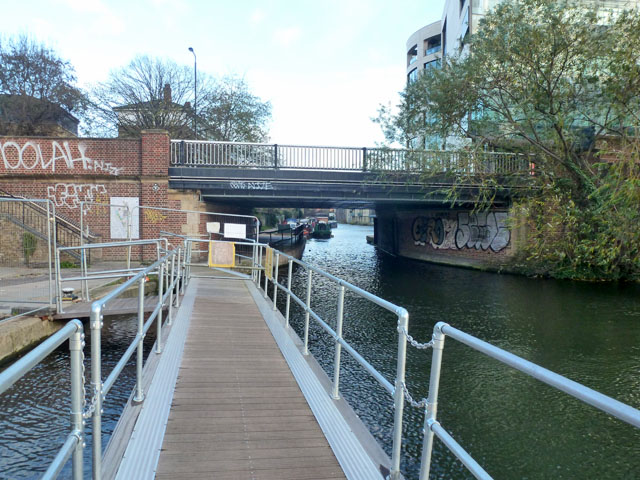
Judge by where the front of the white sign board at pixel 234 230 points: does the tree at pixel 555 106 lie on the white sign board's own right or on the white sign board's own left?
on the white sign board's own left

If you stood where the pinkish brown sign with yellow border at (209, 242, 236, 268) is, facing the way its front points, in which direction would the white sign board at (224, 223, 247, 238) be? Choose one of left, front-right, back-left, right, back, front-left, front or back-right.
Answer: back

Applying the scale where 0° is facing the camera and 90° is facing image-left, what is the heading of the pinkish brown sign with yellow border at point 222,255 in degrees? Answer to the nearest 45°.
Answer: approximately 0°

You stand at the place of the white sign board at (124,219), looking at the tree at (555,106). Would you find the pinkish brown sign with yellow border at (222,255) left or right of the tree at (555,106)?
right

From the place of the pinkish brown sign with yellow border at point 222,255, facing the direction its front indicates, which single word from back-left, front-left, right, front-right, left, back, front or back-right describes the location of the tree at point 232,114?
back

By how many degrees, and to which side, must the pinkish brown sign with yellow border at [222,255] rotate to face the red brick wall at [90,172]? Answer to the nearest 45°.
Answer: approximately 135° to its right

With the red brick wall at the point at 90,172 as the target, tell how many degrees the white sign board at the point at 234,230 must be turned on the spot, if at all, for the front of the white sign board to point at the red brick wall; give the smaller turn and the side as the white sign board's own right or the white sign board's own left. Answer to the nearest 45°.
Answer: approximately 135° to the white sign board's own right

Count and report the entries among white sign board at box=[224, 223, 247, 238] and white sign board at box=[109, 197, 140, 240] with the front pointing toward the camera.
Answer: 2

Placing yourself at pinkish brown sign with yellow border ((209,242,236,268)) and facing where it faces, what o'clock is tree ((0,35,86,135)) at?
The tree is roughly at 5 o'clock from the pinkish brown sign with yellow border.

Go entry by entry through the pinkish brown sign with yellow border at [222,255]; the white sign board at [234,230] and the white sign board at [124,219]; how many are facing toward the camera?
3
